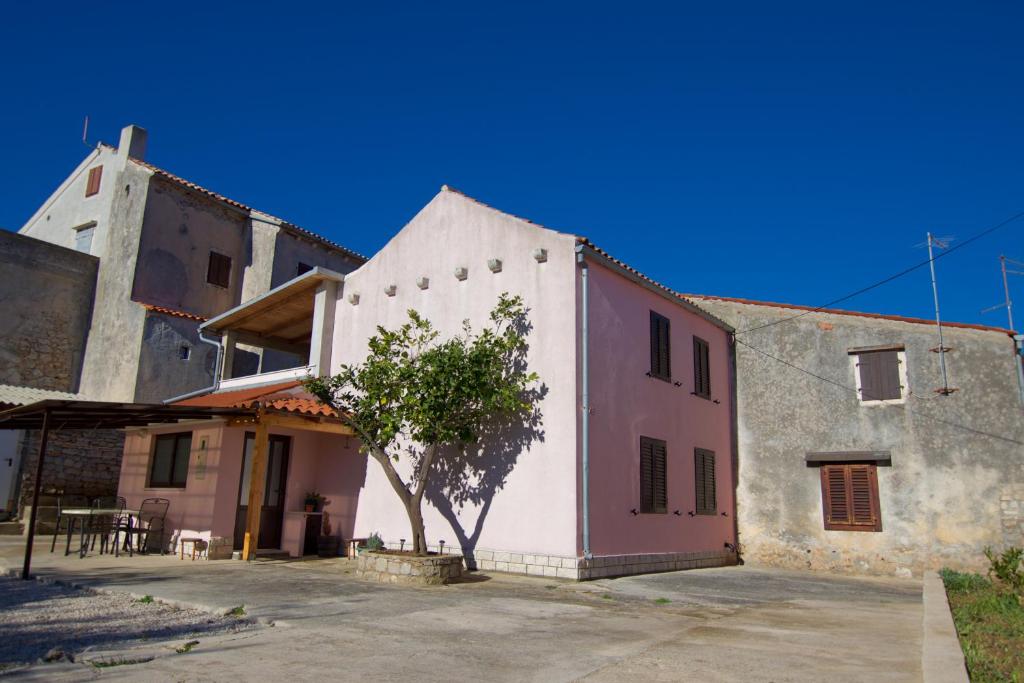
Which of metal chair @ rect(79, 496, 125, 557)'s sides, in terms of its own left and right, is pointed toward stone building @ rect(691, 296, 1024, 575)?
right

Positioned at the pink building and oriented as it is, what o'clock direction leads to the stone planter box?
The stone planter box is roughly at 12 o'clock from the pink building.

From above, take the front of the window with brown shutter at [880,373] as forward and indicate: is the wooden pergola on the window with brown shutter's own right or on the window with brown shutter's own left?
on the window with brown shutter's own right

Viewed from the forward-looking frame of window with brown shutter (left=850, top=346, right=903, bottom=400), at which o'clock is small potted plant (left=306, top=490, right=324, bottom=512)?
The small potted plant is roughly at 2 o'clock from the window with brown shutter.

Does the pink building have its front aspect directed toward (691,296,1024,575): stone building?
no

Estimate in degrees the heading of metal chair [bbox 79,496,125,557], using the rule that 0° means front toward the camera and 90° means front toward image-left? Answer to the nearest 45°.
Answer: approximately 45°

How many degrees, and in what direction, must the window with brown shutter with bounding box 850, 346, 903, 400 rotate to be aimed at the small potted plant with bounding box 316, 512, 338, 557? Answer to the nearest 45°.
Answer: approximately 45° to its right

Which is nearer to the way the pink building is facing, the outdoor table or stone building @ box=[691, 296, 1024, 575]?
the outdoor table

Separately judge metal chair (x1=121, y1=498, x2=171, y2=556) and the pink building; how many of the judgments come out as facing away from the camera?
0

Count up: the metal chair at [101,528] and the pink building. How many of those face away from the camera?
0

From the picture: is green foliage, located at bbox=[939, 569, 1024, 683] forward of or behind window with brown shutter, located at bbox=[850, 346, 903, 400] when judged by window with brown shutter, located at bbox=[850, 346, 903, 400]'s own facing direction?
forward

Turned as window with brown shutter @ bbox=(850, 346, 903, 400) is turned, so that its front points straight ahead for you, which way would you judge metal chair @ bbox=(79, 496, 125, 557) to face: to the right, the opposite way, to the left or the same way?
the same way

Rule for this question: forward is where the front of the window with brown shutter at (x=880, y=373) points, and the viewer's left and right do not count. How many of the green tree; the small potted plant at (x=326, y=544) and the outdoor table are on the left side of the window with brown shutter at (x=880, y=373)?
0

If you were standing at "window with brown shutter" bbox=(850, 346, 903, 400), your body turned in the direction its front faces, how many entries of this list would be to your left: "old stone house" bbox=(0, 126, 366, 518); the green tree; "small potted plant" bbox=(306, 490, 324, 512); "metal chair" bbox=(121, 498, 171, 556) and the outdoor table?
0

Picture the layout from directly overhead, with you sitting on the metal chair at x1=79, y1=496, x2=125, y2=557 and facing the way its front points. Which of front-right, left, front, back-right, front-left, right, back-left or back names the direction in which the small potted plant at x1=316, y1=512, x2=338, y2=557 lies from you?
back-left

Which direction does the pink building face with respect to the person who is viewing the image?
facing the viewer and to the left of the viewer

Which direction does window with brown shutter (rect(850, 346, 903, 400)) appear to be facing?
toward the camera

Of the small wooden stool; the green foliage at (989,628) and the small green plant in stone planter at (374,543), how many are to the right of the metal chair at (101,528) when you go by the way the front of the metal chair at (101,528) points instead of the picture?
0
